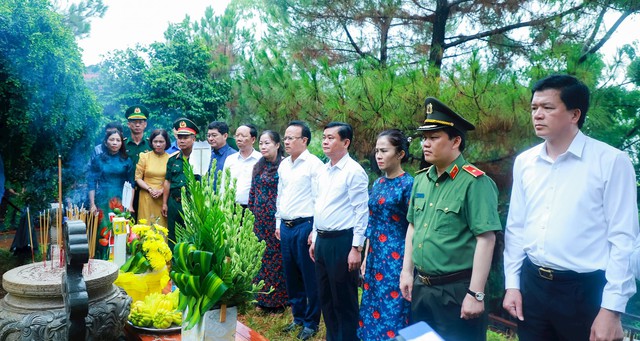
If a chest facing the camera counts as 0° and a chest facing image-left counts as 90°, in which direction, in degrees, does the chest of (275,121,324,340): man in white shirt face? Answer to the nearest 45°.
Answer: approximately 45°

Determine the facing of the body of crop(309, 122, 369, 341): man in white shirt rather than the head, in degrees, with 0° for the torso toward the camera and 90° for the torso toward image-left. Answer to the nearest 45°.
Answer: approximately 45°

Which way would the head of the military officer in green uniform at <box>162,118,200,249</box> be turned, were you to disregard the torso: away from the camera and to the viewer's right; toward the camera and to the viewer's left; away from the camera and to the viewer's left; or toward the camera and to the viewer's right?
toward the camera and to the viewer's left

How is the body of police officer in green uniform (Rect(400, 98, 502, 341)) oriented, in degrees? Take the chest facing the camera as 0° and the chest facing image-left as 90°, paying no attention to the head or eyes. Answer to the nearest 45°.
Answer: approximately 45°

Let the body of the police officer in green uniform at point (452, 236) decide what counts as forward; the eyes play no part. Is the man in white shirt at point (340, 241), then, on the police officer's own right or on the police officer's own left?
on the police officer's own right

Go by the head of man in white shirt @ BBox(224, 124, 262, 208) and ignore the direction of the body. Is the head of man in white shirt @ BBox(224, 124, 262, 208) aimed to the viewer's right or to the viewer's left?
to the viewer's left

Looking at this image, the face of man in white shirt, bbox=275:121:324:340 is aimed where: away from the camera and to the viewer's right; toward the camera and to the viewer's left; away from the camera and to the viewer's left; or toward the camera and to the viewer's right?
toward the camera and to the viewer's left
